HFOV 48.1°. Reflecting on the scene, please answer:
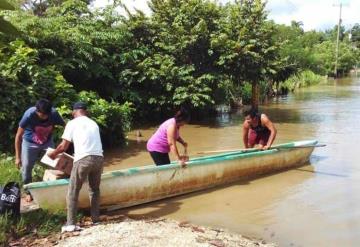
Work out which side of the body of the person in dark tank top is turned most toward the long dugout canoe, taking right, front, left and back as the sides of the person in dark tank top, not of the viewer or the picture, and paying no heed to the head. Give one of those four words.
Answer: front

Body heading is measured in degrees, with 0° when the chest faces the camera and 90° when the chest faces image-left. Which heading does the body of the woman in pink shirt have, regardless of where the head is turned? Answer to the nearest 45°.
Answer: approximately 270°

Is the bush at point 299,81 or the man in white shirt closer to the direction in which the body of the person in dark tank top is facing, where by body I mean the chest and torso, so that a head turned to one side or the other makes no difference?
the man in white shirt

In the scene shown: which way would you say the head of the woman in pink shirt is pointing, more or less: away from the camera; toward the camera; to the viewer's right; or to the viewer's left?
to the viewer's right

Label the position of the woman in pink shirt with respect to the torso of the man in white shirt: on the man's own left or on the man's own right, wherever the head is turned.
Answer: on the man's own right

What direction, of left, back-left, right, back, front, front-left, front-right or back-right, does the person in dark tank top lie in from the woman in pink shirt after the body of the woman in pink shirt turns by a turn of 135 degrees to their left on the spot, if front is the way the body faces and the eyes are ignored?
right

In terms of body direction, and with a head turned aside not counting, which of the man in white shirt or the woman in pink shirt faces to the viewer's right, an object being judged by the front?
the woman in pink shirt

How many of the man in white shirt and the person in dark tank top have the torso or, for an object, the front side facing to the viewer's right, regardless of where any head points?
0

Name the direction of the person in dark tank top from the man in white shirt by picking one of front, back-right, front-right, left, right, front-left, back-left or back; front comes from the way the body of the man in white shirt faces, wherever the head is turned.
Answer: right
